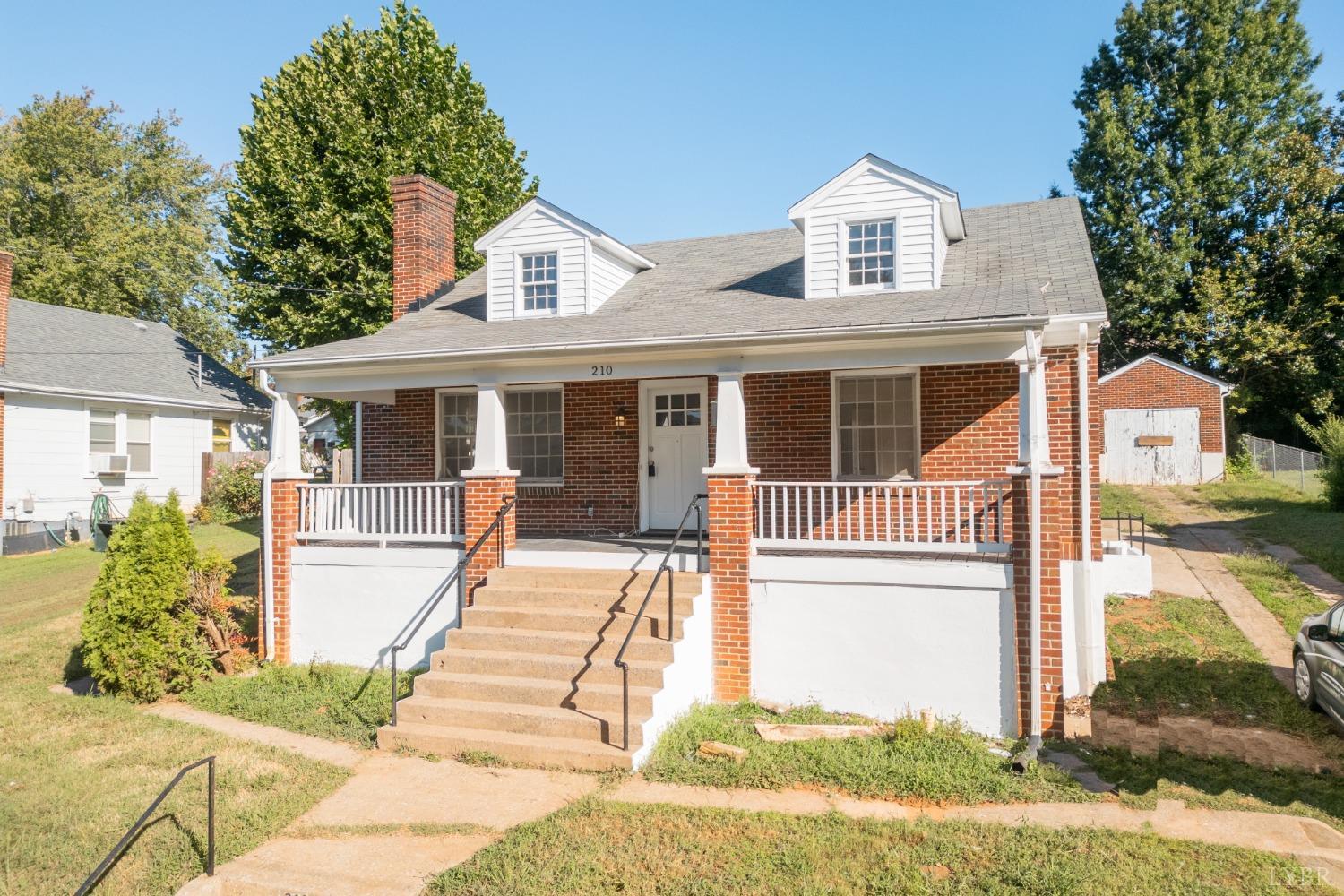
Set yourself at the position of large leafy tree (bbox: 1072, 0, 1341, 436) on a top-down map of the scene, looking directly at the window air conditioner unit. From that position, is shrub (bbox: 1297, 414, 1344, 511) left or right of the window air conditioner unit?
left

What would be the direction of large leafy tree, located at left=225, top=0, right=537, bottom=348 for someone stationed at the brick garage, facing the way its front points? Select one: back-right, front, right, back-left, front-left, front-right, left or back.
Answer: front-right

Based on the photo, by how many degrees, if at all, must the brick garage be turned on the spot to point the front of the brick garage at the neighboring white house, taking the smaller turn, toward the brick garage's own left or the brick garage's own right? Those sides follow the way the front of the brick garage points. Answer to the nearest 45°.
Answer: approximately 45° to the brick garage's own right

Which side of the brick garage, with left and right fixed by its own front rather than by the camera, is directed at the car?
front

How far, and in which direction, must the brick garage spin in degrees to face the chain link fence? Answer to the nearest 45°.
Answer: approximately 135° to its left

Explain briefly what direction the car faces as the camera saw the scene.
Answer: facing away from the viewer and to the left of the viewer

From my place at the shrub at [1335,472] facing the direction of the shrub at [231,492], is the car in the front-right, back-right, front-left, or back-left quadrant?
front-left

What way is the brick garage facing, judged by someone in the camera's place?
facing the viewer

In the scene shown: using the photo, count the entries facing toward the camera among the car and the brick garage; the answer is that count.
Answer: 1

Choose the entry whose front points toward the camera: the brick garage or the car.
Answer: the brick garage

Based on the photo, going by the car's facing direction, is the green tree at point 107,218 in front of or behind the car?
in front
